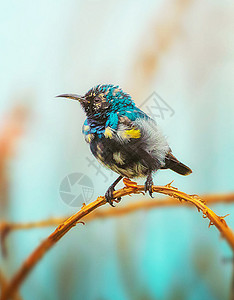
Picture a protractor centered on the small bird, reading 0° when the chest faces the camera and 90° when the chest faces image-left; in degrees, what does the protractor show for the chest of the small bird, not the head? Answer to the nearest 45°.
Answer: approximately 90°
